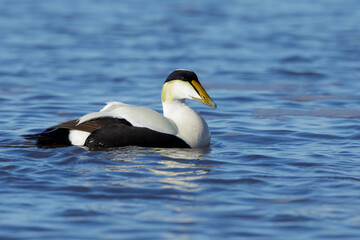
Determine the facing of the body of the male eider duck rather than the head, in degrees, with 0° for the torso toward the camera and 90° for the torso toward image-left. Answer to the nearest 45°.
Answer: approximately 270°
